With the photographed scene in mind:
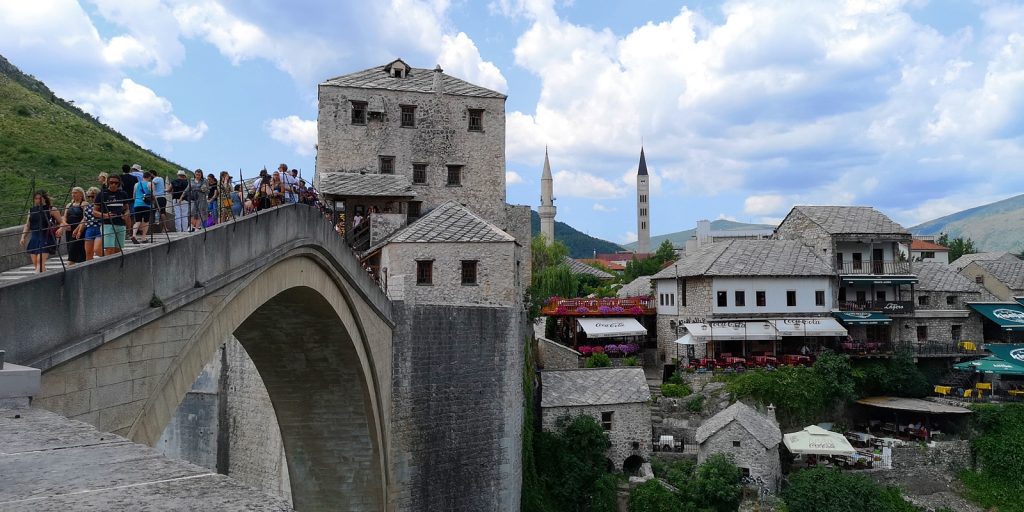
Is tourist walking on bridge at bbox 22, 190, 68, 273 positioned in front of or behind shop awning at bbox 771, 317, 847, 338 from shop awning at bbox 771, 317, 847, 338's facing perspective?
in front

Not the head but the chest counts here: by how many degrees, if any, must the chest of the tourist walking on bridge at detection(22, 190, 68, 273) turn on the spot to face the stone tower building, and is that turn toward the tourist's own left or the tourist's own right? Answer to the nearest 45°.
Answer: approximately 135° to the tourist's own left

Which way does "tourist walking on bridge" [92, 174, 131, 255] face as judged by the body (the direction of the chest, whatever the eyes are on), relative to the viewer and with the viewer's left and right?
facing the viewer

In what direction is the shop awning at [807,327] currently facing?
toward the camera

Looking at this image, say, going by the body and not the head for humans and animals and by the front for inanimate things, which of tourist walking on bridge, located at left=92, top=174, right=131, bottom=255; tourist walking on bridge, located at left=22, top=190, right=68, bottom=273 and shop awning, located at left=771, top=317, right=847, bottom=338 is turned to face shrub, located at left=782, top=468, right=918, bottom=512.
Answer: the shop awning

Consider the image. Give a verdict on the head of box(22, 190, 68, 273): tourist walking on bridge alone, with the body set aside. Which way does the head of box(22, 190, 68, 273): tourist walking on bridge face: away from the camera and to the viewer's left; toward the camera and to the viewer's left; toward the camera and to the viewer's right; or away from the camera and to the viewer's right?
toward the camera and to the viewer's left

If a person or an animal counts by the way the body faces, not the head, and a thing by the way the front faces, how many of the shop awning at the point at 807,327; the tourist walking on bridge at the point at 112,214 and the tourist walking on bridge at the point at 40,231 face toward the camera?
3

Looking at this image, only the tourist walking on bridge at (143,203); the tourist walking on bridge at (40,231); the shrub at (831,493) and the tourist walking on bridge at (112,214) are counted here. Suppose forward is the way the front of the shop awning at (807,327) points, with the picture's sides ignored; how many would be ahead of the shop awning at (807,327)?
4

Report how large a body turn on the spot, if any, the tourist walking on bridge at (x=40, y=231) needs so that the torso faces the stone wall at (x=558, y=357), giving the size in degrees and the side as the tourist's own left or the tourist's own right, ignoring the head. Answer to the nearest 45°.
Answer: approximately 135° to the tourist's own left

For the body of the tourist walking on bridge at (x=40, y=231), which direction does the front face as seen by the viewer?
toward the camera

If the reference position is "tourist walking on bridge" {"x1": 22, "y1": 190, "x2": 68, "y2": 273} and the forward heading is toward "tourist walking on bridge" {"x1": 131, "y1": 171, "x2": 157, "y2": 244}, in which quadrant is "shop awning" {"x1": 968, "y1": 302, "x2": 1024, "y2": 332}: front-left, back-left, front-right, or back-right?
front-right

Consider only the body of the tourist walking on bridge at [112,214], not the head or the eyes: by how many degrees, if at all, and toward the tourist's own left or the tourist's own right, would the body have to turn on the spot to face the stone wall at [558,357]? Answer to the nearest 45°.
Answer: approximately 135° to the tourist's own left

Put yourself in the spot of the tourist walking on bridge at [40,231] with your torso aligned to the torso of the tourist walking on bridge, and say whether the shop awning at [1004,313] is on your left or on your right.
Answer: on your left

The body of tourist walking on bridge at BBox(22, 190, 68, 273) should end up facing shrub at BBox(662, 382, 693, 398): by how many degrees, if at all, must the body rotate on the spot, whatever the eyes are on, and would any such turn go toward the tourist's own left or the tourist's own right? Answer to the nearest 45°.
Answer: approximately 135° to the tourist's own left
